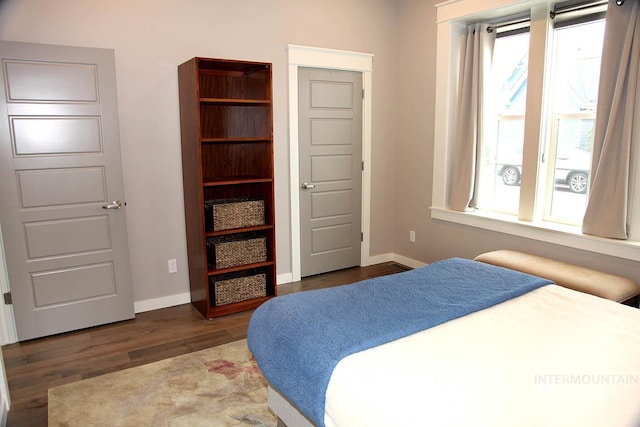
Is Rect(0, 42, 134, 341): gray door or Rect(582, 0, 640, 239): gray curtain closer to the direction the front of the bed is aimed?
the gray door

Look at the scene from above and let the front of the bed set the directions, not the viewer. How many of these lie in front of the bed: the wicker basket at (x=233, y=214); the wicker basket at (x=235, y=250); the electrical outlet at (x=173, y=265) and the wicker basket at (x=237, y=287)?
4

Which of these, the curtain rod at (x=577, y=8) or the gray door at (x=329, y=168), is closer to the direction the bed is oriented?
the gray door

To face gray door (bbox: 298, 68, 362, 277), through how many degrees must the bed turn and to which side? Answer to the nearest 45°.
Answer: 0° — it already faces it

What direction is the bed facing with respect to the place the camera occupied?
facing away from the viewer and to the left of the viewer

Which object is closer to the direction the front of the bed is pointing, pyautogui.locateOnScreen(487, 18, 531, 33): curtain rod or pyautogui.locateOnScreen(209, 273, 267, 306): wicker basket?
the wicker basket

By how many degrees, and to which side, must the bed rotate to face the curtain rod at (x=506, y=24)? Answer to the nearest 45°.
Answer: approximately 45° to its right

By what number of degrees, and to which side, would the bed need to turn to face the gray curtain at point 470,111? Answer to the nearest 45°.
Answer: approximately 45° to its right

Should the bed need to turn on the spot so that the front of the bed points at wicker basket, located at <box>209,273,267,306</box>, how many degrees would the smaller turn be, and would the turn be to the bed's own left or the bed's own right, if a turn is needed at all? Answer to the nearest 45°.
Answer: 0° — it already faces it

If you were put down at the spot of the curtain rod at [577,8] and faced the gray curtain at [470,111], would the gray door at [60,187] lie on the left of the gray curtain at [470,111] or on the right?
left
